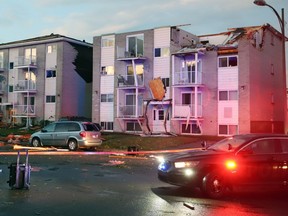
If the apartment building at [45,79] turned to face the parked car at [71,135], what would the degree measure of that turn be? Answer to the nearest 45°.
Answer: approximately 45° to its left

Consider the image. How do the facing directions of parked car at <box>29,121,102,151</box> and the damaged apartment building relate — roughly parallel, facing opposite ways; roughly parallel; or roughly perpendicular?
roughly perpendicular

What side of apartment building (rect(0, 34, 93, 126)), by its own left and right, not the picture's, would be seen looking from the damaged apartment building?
left

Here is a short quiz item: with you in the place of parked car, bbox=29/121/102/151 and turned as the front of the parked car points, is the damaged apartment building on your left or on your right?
on your right

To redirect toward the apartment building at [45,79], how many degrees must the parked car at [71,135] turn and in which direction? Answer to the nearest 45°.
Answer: approximately 45° to its right

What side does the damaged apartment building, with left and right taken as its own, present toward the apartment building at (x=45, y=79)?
right

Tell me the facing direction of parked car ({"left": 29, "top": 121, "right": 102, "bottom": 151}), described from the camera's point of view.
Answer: facing away from the viewer and to the left of the viewer

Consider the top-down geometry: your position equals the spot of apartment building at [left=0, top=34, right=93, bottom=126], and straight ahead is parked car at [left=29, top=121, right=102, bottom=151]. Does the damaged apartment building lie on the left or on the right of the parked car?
left

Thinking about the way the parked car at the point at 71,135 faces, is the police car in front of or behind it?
behind

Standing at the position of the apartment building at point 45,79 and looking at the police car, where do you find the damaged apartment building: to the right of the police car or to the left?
left
